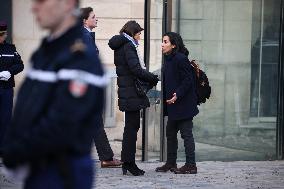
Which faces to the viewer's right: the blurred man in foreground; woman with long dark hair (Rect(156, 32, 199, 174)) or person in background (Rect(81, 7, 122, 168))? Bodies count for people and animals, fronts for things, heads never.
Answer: the person in background

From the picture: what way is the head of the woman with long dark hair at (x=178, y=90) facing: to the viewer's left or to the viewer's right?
to the viewer's left

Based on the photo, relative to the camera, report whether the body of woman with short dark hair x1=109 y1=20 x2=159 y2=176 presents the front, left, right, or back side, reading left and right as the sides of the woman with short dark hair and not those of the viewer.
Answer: right

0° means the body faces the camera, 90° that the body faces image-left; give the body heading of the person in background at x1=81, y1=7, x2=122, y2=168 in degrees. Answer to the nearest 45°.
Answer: approximately 270°

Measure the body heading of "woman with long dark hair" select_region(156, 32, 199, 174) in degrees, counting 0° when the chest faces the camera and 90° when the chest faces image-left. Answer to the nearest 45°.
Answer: approximately 90°

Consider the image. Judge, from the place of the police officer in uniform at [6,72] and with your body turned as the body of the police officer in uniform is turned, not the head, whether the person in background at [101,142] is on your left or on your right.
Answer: on your left

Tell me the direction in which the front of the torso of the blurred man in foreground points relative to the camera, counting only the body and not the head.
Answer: to the viewer's left

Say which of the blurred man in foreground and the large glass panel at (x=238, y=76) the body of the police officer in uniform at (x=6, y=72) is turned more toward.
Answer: the blurred man in foreground

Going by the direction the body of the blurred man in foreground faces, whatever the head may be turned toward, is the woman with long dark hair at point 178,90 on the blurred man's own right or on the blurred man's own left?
on the blurred man's own right

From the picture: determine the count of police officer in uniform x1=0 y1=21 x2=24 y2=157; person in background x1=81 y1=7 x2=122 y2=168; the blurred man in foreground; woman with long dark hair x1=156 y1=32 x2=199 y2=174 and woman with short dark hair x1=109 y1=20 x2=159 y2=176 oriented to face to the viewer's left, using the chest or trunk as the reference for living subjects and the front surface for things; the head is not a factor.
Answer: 2

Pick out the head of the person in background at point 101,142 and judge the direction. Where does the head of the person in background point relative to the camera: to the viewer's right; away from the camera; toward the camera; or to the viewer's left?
to the viewer's right
